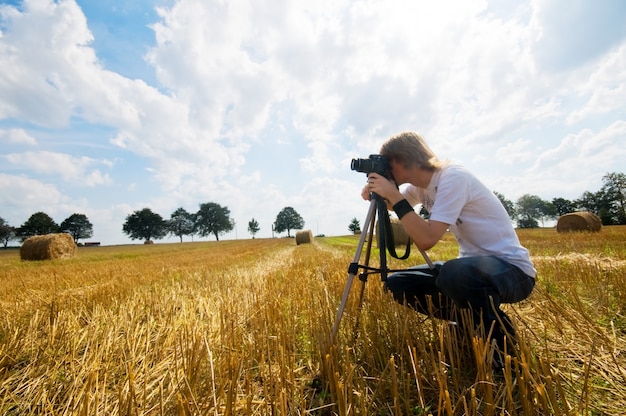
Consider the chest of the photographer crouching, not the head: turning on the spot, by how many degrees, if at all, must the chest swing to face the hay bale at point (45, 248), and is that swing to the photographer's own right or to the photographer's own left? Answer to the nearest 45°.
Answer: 0° — they already face it

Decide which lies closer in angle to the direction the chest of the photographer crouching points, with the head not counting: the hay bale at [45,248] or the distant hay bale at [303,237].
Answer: the hay bale

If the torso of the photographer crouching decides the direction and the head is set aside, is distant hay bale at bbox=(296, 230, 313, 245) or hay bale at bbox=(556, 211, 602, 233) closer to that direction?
the distant hay bale

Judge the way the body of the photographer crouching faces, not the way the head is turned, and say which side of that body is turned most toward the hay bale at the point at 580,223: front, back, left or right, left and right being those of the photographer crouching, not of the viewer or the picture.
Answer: right

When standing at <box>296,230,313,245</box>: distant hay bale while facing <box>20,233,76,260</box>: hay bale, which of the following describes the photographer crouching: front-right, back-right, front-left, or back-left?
front-left

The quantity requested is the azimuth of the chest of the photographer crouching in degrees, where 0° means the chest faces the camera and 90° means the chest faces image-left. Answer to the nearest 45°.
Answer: approximately 90°

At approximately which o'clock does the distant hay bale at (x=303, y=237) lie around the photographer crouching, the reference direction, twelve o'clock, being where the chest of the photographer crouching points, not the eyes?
The distant hay bale is roughly at 2 o'clock from the photographer crouching.

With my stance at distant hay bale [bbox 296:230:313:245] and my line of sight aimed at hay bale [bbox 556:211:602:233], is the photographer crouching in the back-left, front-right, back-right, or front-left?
front-right

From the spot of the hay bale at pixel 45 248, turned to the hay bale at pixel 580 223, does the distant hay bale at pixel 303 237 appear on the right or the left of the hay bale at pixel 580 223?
left

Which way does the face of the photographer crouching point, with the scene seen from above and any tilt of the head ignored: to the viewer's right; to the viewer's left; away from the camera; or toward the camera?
to the viewer's left
